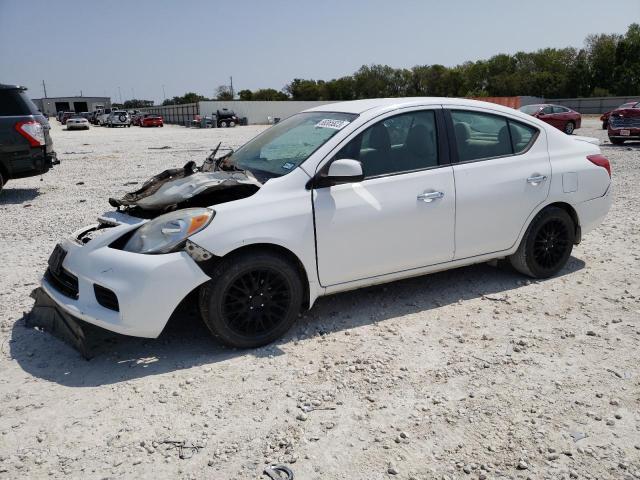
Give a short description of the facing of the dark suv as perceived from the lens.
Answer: facing to the left of the viewer

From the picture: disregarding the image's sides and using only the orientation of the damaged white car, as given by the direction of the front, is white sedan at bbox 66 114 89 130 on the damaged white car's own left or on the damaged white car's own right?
on the damaged white car's own right

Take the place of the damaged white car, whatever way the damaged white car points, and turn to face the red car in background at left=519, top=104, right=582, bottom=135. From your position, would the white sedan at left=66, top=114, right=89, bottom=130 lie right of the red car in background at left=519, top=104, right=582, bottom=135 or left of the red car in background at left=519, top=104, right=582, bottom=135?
left

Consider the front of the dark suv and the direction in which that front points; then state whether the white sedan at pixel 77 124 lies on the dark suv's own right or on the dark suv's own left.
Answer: on the dark suv's own right

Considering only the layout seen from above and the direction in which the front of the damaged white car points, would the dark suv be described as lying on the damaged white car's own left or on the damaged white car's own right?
on the damaged white car's own right

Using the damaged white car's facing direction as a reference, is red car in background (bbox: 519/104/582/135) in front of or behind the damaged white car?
behind
